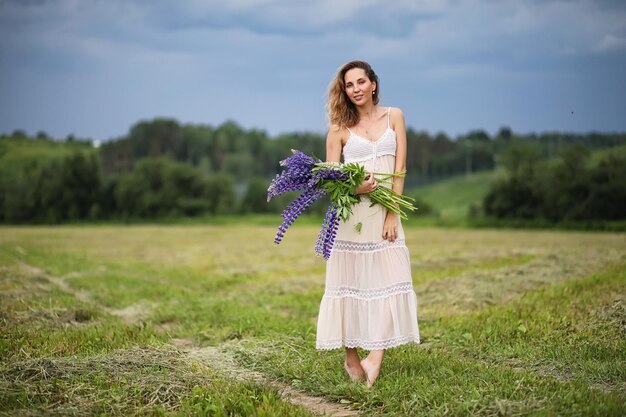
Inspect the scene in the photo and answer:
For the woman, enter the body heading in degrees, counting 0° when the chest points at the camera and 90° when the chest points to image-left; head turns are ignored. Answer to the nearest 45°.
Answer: approximately 0°
